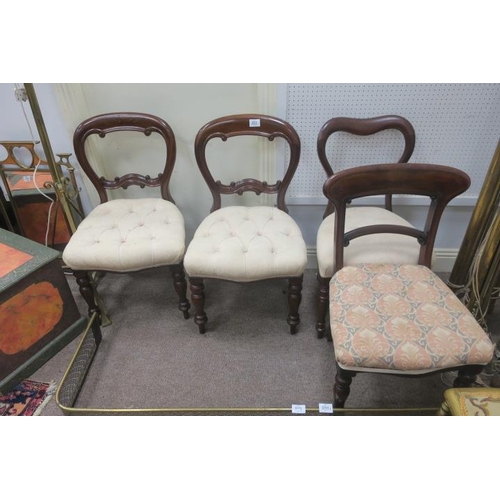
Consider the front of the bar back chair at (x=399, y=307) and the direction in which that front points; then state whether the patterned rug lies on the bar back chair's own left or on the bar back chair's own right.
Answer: on the bar back chair's own right

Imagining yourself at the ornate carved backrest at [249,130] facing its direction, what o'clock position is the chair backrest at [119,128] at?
The chair backrest is roughly at 3 o'clock from the ornate carved backrest.

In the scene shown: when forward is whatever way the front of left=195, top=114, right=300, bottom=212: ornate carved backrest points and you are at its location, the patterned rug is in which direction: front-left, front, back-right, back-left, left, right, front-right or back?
front-right

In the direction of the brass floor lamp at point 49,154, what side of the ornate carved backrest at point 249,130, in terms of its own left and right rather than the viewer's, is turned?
right

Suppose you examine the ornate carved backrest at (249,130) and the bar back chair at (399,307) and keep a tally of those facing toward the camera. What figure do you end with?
2

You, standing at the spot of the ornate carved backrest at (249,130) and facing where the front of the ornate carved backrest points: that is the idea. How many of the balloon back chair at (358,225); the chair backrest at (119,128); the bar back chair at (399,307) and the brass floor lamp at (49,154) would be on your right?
2

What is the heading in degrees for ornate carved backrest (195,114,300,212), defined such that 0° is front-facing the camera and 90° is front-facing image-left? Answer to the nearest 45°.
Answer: approximately 0°

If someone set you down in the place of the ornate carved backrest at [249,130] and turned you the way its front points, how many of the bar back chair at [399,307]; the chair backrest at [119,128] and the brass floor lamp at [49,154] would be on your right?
2

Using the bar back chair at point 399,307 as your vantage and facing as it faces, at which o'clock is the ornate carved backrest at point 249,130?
The ornate carved backrest is roughly at 4 o'clock from the bar back chair.

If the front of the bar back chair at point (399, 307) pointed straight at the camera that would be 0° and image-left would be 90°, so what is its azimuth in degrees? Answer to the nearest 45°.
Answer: approximately 0°

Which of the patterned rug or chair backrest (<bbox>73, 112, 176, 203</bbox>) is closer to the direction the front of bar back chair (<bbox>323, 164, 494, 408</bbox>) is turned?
the patterned rug

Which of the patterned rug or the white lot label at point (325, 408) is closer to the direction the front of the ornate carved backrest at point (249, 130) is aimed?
the white lot label
